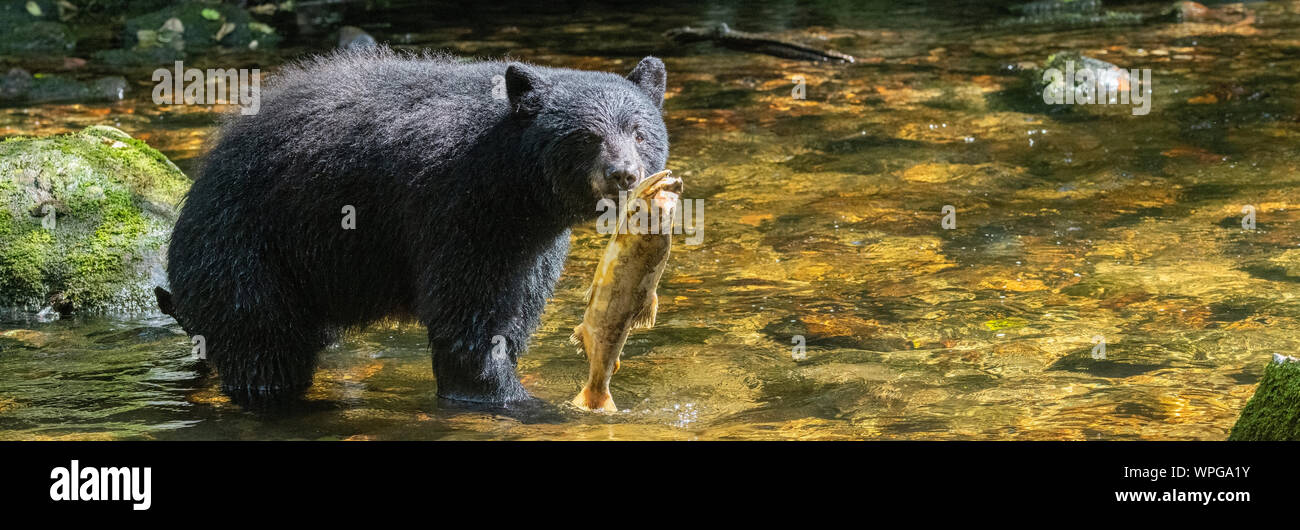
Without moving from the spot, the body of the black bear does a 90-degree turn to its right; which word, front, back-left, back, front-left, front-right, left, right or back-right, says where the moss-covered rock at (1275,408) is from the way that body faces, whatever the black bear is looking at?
front-left

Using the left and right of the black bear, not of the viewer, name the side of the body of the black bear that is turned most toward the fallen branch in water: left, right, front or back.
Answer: left

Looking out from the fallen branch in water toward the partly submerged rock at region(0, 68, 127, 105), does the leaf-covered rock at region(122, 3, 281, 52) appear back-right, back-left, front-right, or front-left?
front-right

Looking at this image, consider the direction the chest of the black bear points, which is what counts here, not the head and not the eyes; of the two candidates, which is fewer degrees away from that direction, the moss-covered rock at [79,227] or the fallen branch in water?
the fallen branch in water

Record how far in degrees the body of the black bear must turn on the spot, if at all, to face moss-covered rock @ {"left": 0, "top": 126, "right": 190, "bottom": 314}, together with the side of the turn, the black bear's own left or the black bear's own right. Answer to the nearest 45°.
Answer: approximately 135° to the black bear's own left

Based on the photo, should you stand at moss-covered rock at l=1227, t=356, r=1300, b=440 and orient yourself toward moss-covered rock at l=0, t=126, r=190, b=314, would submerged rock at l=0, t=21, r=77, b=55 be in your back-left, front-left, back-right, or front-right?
front-right

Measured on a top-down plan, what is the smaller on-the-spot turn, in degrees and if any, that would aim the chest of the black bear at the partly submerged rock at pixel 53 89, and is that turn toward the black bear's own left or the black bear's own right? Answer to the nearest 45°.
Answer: approximately 90° to the black bear's own left

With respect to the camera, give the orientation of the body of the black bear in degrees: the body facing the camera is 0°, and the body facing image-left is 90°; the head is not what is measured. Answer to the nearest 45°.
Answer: approximately 270°
